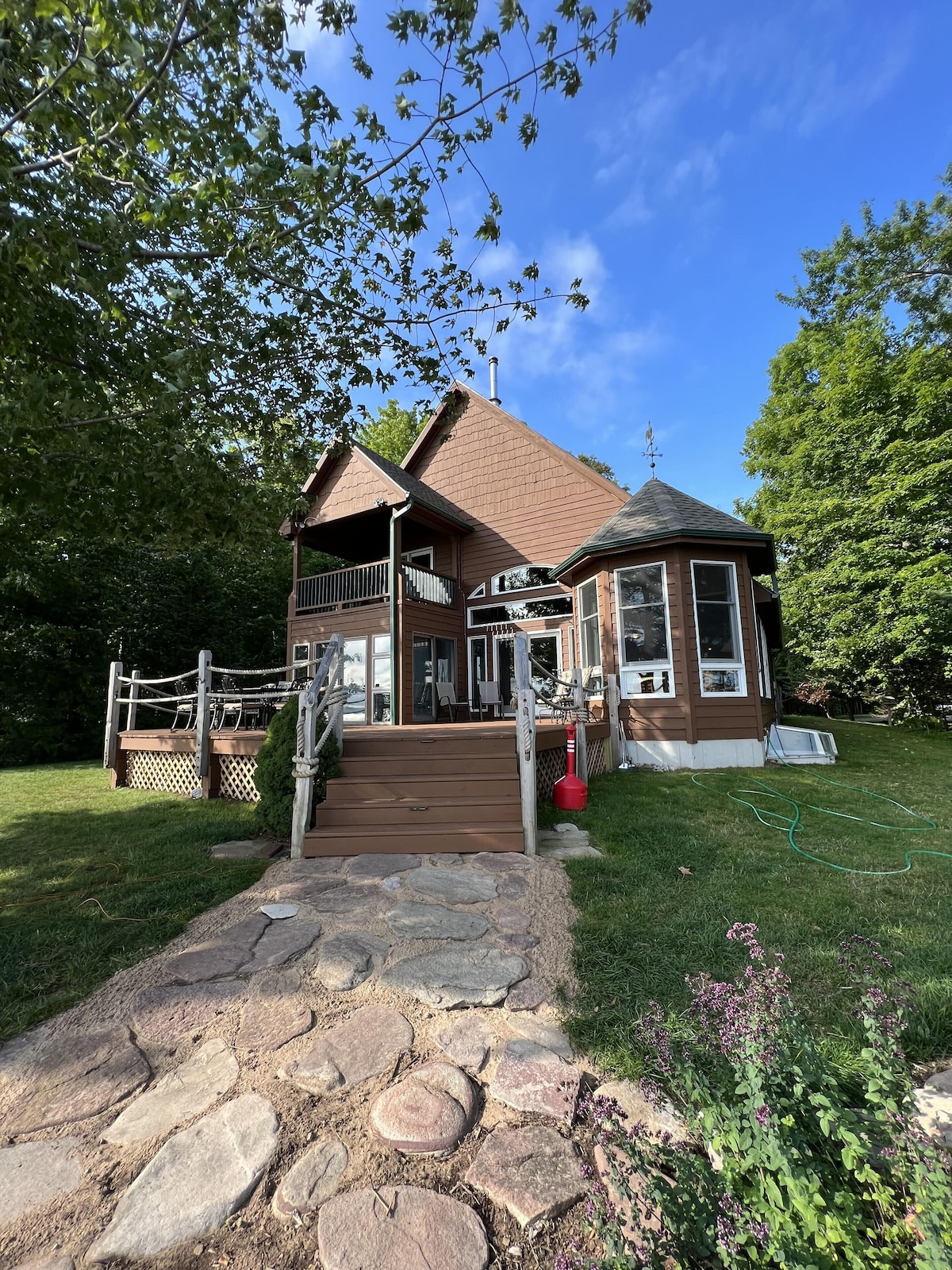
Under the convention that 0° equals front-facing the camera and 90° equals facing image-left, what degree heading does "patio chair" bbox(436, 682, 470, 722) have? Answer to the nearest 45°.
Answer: approximately 315°

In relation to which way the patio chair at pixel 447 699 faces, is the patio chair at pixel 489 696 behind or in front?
in front

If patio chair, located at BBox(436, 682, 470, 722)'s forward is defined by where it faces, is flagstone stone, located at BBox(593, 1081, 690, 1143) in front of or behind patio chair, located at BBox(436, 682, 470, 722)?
in front

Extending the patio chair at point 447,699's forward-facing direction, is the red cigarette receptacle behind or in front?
in front

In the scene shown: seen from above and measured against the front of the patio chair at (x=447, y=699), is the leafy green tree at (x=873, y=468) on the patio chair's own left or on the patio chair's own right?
on the patio chair's own left

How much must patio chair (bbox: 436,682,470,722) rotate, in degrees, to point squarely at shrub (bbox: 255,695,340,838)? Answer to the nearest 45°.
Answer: approximately 45° to its right

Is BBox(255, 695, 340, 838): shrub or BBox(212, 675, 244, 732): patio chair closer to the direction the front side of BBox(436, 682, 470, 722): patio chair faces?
the shrub

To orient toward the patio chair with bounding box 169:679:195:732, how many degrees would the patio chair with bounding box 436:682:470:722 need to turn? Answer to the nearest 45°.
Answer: approximately 90° to its right
